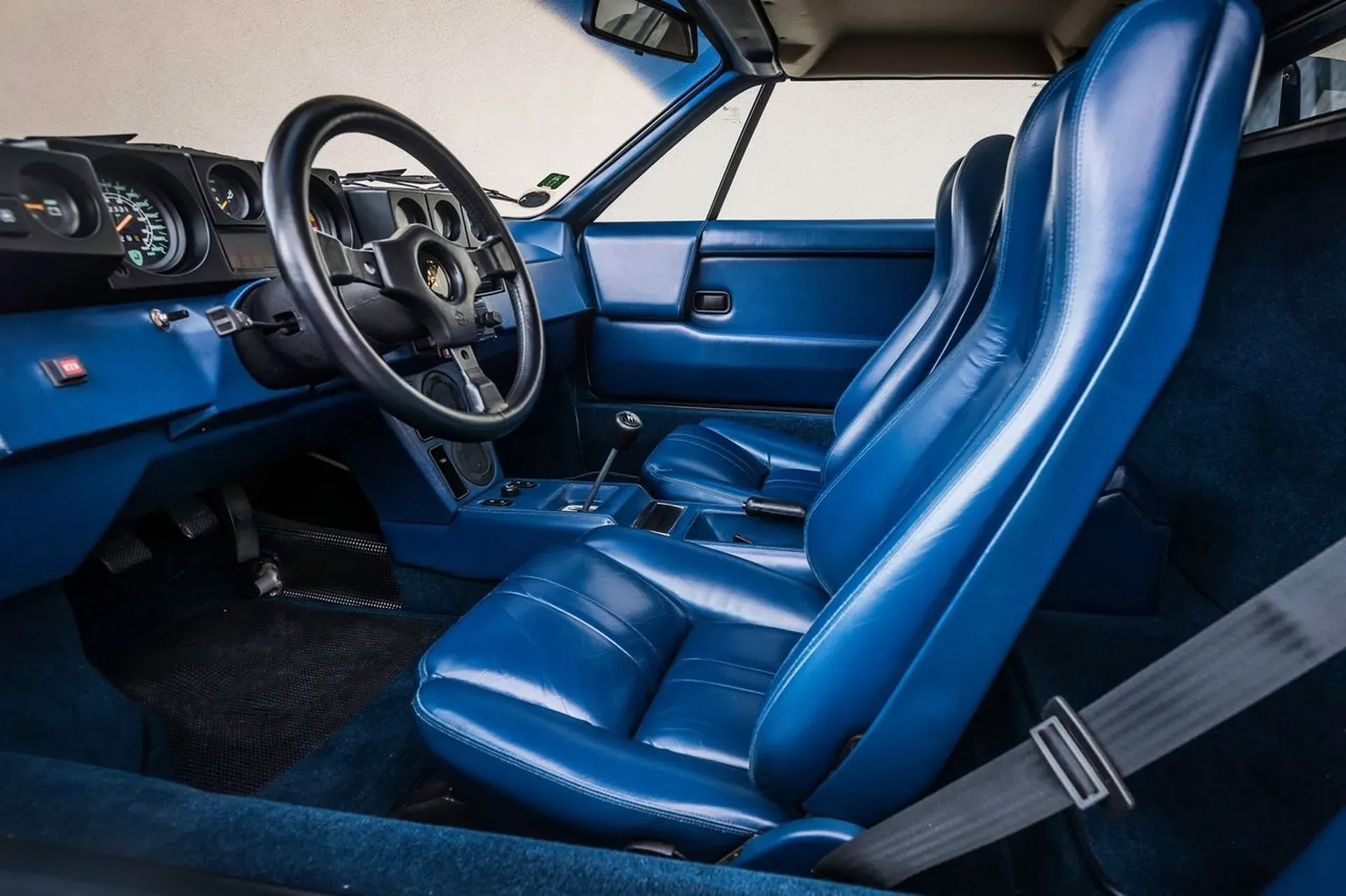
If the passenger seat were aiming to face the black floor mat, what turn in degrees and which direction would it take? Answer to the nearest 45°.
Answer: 0° — it already faces it

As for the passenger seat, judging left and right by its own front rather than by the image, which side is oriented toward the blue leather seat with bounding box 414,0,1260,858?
left

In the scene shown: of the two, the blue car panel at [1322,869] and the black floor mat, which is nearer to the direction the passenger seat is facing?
the black floor mat

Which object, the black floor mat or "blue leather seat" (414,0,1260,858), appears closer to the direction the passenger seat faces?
the black floor mat

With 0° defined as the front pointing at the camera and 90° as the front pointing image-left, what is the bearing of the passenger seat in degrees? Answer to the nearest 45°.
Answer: approximately 90°

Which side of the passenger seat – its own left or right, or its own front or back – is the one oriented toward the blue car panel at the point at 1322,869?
left
